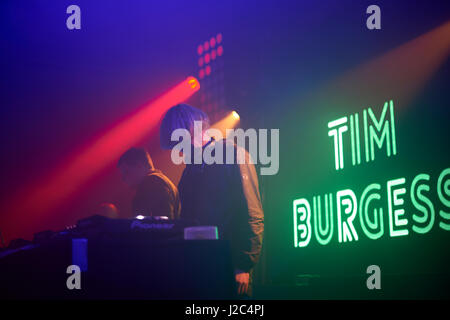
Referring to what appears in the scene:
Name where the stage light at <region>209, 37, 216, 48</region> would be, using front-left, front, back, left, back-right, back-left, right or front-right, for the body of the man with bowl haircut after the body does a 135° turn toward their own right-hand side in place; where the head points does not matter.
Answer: front

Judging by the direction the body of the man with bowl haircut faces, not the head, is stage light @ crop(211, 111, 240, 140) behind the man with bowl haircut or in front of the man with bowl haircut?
behind

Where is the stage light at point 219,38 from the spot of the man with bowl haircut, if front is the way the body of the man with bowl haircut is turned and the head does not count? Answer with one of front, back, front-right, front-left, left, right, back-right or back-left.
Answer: back-right

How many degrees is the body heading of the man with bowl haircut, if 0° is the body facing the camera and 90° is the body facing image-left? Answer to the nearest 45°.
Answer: approximately 45°

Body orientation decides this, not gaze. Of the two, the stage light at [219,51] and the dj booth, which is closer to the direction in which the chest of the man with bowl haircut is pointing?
the dj booth

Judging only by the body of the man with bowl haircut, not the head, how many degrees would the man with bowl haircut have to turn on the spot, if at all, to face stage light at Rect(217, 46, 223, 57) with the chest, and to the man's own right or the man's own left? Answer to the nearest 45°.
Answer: approximately 135° to the man's own right
